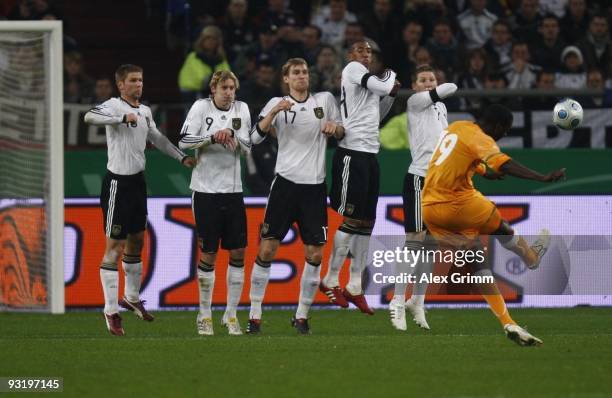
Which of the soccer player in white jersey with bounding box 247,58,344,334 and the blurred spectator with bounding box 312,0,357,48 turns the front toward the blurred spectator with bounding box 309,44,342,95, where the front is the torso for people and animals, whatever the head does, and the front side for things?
the blurred spectator with bounding box 312,0,357,48

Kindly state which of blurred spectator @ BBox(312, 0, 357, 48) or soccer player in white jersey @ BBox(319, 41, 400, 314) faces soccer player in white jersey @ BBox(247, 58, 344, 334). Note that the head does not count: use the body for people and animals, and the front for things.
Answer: the blurred spectator

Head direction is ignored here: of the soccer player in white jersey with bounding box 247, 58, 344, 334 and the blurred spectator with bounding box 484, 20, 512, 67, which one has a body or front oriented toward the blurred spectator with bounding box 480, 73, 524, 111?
the blurred spectator with bounding box 484, 20, 512, 67

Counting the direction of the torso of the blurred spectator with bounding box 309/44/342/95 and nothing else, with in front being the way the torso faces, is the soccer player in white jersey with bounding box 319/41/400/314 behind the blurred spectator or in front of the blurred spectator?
in front

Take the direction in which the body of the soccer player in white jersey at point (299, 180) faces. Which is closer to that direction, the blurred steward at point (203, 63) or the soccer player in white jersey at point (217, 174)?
the soccer player in white jersey

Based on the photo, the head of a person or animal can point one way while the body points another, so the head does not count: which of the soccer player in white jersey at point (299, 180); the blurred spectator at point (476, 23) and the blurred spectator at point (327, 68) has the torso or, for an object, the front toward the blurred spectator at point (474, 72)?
the blurred spectator at point (476, 23)

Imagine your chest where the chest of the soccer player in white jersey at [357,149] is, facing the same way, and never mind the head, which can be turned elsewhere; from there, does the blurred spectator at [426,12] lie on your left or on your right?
on your left

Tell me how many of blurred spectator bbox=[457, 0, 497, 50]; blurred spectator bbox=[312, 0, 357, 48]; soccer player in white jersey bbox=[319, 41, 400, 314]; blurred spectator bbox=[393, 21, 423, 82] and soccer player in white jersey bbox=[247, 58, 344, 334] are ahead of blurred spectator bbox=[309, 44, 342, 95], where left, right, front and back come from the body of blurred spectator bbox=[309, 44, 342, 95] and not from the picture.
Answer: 2

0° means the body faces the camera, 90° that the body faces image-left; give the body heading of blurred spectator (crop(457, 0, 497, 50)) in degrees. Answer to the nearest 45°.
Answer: approximately 0°
